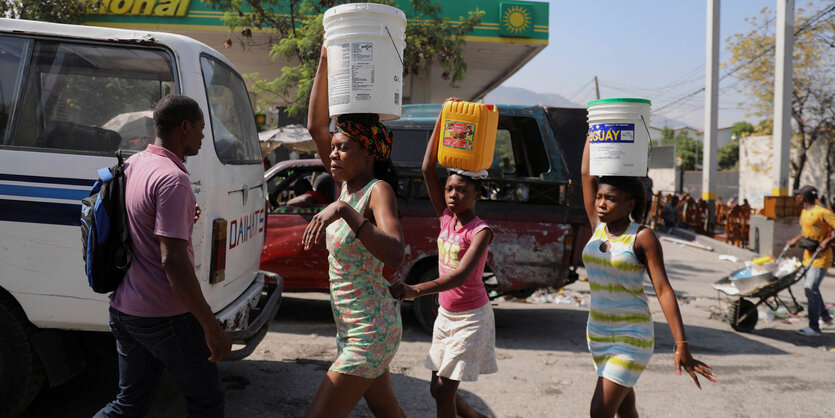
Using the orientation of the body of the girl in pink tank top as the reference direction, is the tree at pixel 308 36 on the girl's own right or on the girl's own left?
on the girl's own right

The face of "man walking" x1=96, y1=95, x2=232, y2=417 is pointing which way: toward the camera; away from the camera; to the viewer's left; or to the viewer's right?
to the viewer's right

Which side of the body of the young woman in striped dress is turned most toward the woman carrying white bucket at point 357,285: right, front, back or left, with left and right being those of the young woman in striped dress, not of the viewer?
front

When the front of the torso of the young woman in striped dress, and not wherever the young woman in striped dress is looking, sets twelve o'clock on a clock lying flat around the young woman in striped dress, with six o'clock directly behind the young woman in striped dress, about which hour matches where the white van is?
The white van is roughly at 1 o'clock from the young woman in striped dress.

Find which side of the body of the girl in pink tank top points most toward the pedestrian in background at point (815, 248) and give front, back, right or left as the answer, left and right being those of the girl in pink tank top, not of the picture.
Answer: back

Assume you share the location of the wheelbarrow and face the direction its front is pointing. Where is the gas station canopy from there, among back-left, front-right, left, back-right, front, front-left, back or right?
right

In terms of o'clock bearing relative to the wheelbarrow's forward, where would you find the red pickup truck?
The red pickup truck is roughly at 12 o'clock from the wheelbarrow.

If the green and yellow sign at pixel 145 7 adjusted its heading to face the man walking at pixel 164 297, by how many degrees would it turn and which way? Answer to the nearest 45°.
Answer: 0° — it already faces them

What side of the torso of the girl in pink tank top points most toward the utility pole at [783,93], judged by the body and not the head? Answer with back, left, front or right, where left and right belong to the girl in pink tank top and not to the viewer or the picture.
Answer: back

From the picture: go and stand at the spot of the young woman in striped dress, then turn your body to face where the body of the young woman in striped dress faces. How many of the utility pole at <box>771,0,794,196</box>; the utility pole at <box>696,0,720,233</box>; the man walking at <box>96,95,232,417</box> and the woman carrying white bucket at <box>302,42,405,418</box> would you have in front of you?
2

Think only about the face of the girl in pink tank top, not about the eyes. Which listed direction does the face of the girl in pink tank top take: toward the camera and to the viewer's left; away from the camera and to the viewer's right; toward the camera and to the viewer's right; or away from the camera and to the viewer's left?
toward the camera and to the viewer's left

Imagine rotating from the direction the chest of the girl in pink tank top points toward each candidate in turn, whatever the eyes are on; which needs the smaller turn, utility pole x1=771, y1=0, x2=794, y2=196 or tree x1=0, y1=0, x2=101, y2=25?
the tree
